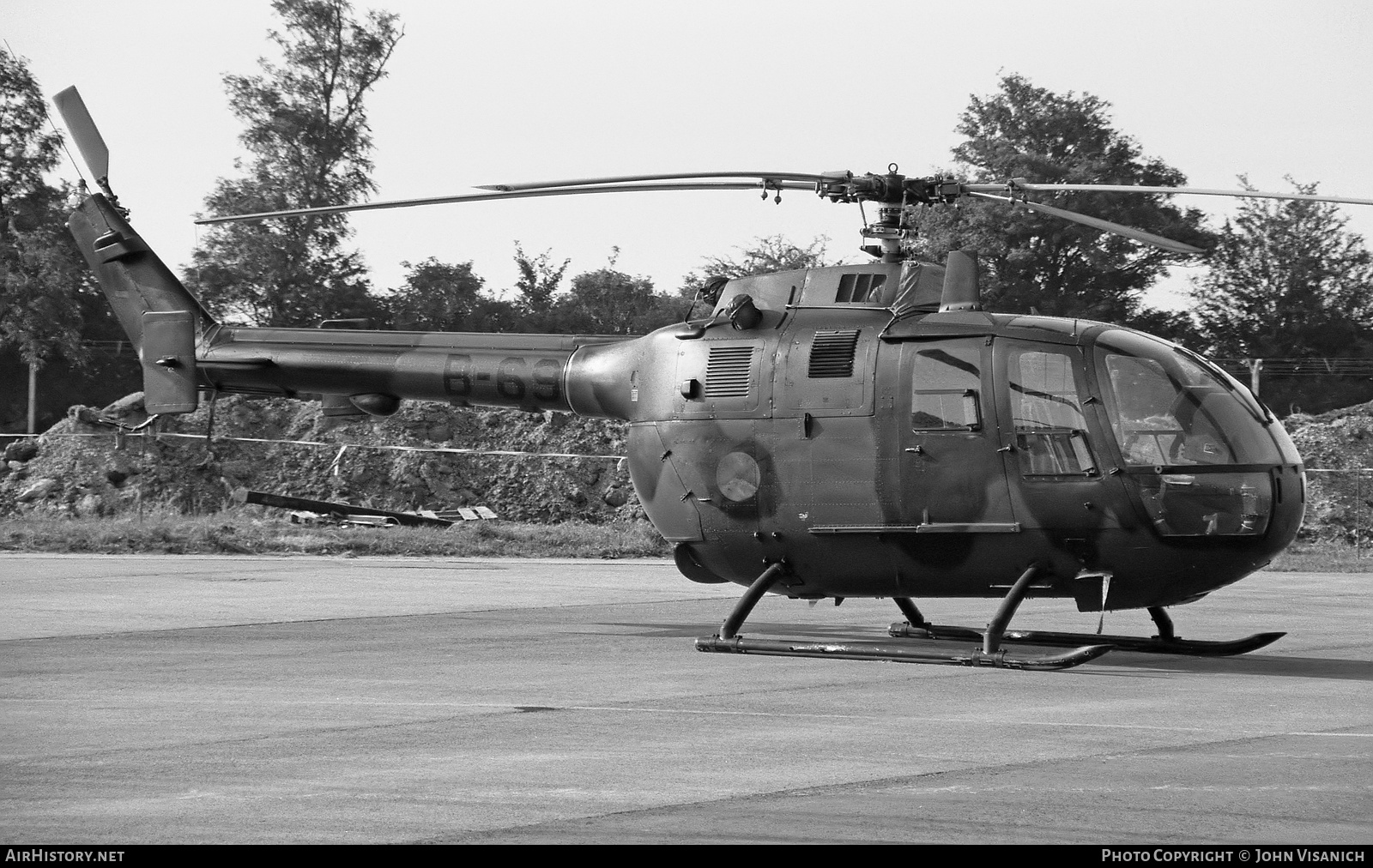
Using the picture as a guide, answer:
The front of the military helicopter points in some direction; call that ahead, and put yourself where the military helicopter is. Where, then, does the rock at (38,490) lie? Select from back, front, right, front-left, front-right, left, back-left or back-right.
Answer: back

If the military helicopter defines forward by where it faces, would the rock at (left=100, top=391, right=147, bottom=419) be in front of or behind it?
behind

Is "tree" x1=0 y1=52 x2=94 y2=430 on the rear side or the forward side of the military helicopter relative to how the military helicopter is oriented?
on the rear side

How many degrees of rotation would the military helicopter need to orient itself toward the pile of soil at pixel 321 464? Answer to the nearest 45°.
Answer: approximately 180°

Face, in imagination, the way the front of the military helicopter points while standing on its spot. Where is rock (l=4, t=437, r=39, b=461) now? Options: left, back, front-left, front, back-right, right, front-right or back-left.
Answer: back

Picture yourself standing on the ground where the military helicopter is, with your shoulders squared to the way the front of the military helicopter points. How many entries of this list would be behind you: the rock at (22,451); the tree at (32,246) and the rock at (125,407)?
3

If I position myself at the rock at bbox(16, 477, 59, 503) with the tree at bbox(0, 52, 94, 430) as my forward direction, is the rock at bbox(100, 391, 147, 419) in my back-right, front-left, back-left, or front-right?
front-right

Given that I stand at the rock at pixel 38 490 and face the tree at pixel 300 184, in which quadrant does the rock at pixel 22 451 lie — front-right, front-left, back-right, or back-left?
front-left

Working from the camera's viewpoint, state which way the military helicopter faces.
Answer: facing the viewer and to the right of the viewer

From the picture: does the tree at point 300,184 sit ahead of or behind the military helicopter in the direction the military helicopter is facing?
behind

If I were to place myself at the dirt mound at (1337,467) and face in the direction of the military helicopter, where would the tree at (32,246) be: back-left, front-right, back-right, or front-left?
front-right
